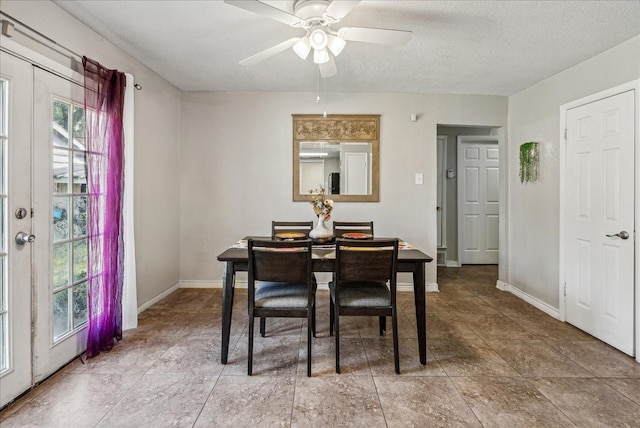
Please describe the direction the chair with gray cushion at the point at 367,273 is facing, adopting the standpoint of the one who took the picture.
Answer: facing away from the viewer

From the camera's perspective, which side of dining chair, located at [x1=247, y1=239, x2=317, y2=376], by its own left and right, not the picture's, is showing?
back

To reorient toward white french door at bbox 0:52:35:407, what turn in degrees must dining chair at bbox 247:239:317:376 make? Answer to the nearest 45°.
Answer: approximately 90° to its left

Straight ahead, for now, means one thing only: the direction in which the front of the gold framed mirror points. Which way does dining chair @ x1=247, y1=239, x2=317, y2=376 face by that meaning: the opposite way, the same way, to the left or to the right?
the opposite way

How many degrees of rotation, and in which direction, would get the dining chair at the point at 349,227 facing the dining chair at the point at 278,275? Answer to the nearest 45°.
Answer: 0° — it already faces it

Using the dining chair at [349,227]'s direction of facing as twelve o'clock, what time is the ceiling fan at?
The ceiling fan is roughly at 12 o'clock from the dining chair.

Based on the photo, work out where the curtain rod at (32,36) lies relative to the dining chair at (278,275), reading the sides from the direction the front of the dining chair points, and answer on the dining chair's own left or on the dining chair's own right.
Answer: on the dining chair's own left

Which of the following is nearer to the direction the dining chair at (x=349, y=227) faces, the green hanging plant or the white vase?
the white vase

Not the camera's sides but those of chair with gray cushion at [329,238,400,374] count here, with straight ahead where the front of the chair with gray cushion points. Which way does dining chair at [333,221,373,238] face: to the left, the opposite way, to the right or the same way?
the opposite way

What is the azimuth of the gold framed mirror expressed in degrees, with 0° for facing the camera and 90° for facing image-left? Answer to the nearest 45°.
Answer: approximately 0°

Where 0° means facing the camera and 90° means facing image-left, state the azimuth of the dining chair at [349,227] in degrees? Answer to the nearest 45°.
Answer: approximately 0°

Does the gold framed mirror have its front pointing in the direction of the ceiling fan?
yes

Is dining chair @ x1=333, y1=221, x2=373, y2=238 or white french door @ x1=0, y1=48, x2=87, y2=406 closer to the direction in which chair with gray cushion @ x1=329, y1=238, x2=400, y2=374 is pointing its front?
the dining chair

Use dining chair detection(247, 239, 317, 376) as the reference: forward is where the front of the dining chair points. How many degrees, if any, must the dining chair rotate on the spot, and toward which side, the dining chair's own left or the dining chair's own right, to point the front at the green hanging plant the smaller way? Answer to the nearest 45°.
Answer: approximately 45° to the dining chair's own right

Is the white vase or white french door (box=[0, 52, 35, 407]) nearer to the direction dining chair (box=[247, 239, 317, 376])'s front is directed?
the white vase
